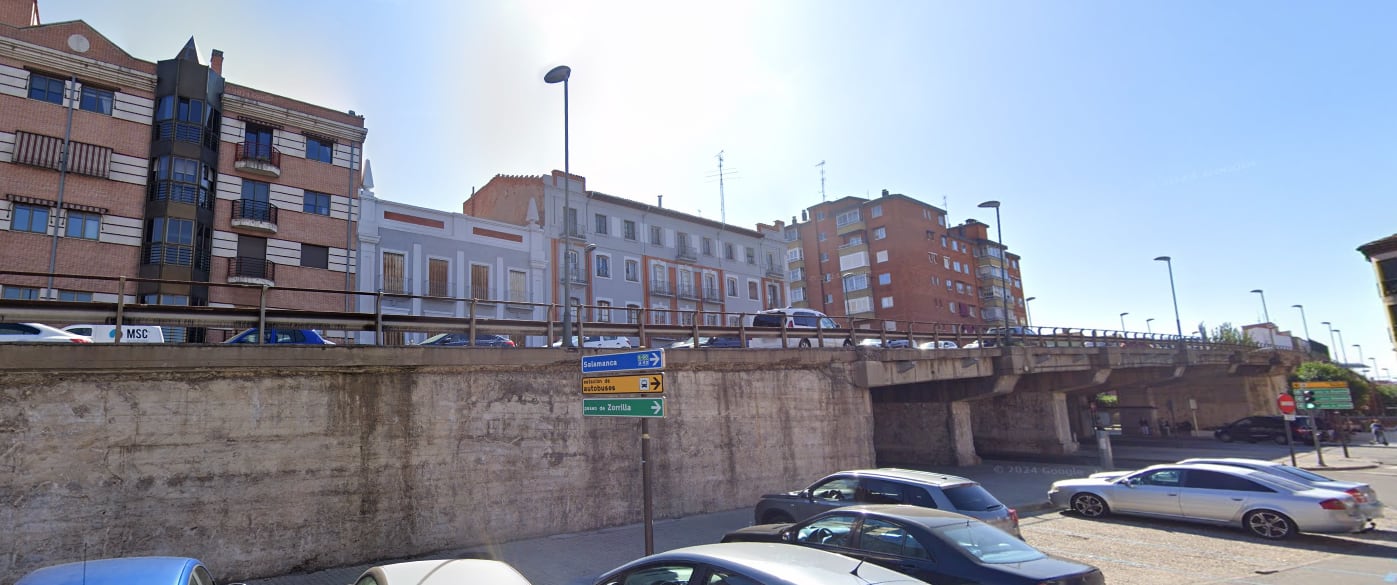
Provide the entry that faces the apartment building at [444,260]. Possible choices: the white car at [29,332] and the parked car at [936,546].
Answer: the parked car at [936,546]

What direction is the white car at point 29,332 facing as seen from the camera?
to the viewer's left

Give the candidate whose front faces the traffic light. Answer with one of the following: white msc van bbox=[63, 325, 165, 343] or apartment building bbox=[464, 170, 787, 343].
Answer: the apartment building

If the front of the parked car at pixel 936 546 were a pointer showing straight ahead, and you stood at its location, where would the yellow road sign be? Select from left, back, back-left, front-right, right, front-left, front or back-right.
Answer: front-left

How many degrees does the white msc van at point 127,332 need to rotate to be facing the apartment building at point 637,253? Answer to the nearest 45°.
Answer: approximately 135° to its right

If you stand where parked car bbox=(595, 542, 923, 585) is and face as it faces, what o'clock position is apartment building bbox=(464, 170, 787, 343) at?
The apartment building is roughly at 1 o'clock from the parked car.

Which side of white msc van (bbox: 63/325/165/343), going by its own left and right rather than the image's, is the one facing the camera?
left

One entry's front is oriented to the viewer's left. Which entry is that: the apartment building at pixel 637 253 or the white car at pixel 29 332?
the white car

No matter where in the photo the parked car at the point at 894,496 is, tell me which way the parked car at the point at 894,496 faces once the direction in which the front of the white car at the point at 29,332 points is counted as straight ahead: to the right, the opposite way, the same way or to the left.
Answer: to the right
